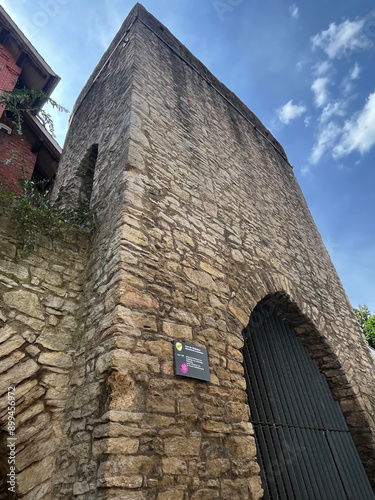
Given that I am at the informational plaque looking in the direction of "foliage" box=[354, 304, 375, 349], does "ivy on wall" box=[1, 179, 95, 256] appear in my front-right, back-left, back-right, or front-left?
back-left

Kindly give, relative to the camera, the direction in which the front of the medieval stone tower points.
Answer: facing the viewer and to the right of the viewer

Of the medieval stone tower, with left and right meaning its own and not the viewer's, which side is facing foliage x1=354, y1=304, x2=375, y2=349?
left
